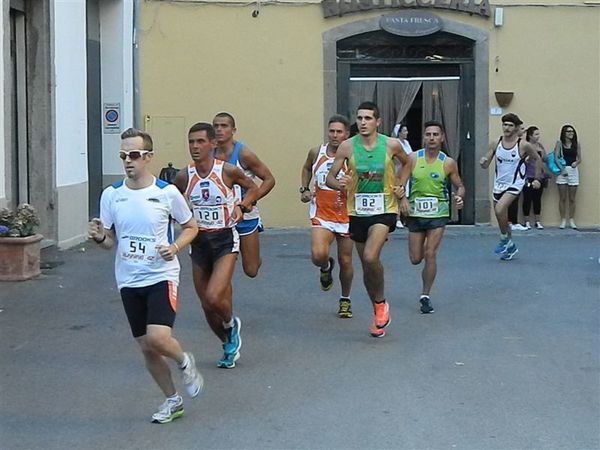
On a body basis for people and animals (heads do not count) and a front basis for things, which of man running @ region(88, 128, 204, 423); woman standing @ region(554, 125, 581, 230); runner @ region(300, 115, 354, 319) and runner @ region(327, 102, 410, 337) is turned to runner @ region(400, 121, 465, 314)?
the woman standing

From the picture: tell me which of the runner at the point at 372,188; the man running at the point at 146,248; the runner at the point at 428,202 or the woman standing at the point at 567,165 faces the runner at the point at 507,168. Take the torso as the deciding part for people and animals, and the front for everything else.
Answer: the woman standing

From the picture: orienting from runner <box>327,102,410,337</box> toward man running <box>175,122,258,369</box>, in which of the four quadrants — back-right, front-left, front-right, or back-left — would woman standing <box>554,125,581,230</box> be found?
back-right

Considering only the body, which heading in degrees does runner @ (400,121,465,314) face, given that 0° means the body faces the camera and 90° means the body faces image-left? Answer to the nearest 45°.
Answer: approximately 0°

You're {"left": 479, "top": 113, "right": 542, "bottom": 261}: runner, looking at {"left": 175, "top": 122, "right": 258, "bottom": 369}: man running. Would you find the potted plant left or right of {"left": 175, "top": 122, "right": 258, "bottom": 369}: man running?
right

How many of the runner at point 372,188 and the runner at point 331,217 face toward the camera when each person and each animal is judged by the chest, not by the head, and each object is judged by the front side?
2

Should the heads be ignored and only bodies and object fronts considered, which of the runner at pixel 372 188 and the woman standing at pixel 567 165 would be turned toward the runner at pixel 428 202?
the woman standing

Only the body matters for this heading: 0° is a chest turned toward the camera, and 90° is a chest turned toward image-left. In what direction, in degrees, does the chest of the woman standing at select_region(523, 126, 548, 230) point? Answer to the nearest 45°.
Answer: approximately 315°

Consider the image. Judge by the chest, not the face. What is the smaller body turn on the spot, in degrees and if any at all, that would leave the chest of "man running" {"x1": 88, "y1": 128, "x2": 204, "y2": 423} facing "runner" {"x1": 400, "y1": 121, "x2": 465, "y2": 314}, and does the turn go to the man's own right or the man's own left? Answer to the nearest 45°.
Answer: approximately 180°

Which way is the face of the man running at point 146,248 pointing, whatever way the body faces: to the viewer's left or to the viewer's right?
to the viewer's left

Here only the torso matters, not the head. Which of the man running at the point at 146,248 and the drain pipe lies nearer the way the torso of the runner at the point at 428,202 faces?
the man running
